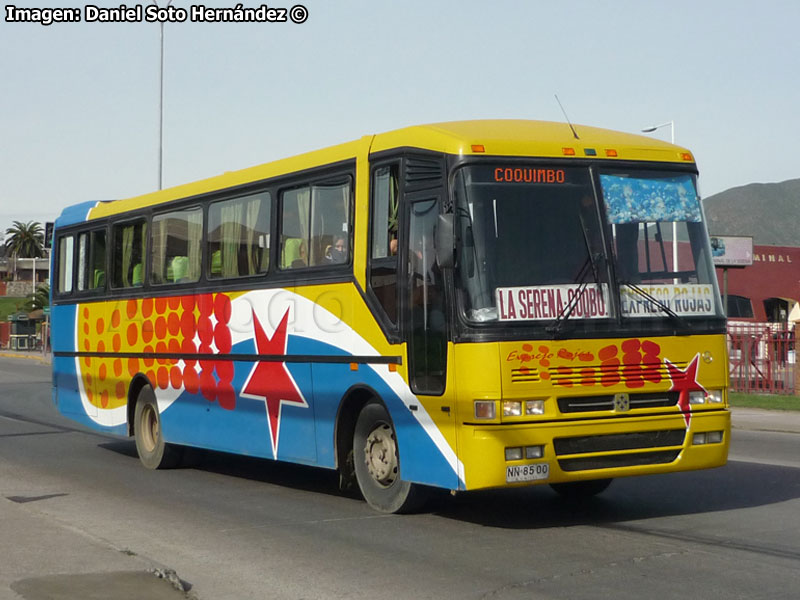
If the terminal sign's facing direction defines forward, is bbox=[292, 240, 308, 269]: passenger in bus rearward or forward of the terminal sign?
forward

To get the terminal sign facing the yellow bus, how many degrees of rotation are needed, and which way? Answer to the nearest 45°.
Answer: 0° — it already faces it

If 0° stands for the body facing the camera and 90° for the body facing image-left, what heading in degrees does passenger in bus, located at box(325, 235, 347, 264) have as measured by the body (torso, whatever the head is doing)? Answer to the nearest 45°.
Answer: approximately 315°

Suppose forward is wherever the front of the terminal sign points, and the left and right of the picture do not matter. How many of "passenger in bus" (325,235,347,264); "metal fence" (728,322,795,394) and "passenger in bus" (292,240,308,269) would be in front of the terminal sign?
3

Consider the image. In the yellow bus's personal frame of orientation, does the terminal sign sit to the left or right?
on its left

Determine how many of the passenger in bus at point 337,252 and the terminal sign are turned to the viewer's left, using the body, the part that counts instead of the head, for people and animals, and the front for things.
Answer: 0

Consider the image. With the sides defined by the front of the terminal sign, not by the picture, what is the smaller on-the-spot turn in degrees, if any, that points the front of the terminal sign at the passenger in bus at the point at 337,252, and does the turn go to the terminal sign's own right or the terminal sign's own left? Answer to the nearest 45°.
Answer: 0° — it already faces them

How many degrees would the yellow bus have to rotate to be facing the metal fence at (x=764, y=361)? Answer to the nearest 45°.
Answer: approximately 90° to its left

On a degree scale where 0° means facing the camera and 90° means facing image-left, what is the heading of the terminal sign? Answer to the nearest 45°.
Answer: approximately 0°

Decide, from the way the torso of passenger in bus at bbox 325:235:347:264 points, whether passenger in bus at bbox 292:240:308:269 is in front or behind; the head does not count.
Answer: behind
